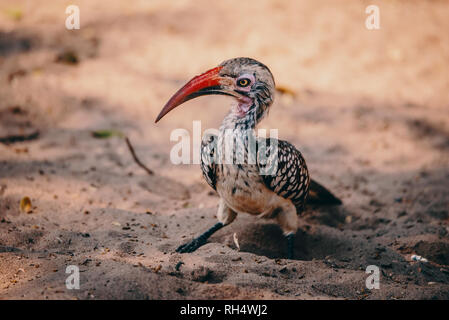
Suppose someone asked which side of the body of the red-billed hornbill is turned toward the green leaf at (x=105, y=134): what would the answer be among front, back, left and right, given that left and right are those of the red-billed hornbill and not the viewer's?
right

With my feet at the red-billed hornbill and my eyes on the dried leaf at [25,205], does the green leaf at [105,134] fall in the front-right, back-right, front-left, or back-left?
front-right

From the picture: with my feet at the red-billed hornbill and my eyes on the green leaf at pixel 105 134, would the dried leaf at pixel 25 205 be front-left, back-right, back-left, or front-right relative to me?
front-left
